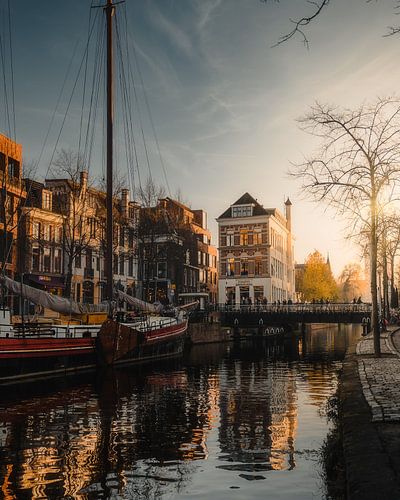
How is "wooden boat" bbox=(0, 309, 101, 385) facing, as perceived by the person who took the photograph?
facing away from the viewer and to the right of the viewer

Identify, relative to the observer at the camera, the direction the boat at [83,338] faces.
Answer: facing away from the viewer and to the right of the viewer
